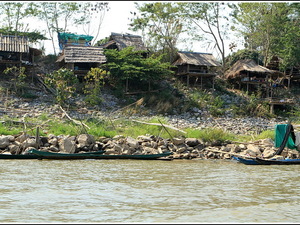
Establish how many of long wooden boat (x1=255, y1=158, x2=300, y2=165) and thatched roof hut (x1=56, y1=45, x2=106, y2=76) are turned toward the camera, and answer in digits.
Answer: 1

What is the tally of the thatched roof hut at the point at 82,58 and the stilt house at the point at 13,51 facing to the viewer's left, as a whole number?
0

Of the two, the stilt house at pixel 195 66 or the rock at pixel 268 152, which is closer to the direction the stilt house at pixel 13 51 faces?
the rock

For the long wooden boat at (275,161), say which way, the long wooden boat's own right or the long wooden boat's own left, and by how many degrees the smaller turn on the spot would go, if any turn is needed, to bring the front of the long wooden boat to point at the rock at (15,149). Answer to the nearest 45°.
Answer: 0° — it already faces it

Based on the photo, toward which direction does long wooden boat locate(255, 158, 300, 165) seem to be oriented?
to the viewer's left

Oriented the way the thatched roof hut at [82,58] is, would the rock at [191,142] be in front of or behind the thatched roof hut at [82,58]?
in front

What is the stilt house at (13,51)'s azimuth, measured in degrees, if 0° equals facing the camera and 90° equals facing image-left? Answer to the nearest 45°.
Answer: approximately 0°

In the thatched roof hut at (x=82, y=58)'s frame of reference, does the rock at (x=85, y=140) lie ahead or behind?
ahead

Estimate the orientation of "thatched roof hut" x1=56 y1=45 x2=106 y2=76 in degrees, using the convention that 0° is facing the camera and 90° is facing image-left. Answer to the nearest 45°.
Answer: approximately 0°

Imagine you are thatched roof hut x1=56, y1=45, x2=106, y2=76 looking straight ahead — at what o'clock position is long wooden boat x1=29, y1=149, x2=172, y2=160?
The long wooden boat is roughly at 12 o'clock from the thatched roof hut.

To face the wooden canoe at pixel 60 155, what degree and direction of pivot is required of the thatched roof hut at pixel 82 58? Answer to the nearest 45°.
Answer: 0° — it already faces it

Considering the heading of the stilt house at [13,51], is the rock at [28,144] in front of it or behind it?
in front

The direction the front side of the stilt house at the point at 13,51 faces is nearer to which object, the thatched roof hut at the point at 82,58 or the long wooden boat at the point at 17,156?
the long wooden boat

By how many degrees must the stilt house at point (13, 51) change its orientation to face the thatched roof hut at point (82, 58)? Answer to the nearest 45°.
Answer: approximately 90° to its left

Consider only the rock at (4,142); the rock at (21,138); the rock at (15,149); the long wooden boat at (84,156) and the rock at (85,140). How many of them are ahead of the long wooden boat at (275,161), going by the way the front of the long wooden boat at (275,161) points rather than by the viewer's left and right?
5

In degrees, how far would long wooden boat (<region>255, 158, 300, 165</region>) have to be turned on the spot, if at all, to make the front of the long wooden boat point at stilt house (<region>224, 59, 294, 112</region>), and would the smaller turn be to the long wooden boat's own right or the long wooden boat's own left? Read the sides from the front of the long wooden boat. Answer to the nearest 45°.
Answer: approximately 90° to the long wooden boat's own right
